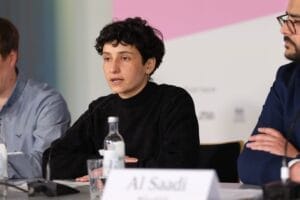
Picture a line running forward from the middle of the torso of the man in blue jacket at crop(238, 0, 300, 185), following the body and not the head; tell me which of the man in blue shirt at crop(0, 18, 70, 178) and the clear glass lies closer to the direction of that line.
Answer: the clear glass

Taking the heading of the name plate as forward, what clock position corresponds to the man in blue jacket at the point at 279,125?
The man in blue jacket is roughly at 7 o'clock from the name plate.

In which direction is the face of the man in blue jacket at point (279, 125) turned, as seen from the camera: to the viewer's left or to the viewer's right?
to the viewer's left

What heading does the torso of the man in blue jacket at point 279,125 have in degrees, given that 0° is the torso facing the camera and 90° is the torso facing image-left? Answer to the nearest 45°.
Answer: approximately 45°

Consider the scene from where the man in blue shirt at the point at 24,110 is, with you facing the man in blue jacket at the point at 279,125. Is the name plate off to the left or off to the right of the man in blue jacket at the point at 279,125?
right

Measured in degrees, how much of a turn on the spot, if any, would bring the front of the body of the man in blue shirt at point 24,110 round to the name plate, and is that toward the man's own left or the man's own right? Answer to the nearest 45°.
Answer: approximately 45° to the man's own left

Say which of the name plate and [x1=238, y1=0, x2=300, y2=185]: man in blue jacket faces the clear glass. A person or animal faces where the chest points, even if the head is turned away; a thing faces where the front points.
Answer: the man in blue jacket

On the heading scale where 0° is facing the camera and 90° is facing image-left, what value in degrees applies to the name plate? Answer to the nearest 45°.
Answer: approximately 0°

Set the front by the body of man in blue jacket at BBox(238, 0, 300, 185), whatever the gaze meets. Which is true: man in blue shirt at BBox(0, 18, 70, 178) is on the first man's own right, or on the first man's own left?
on the first man's own right
